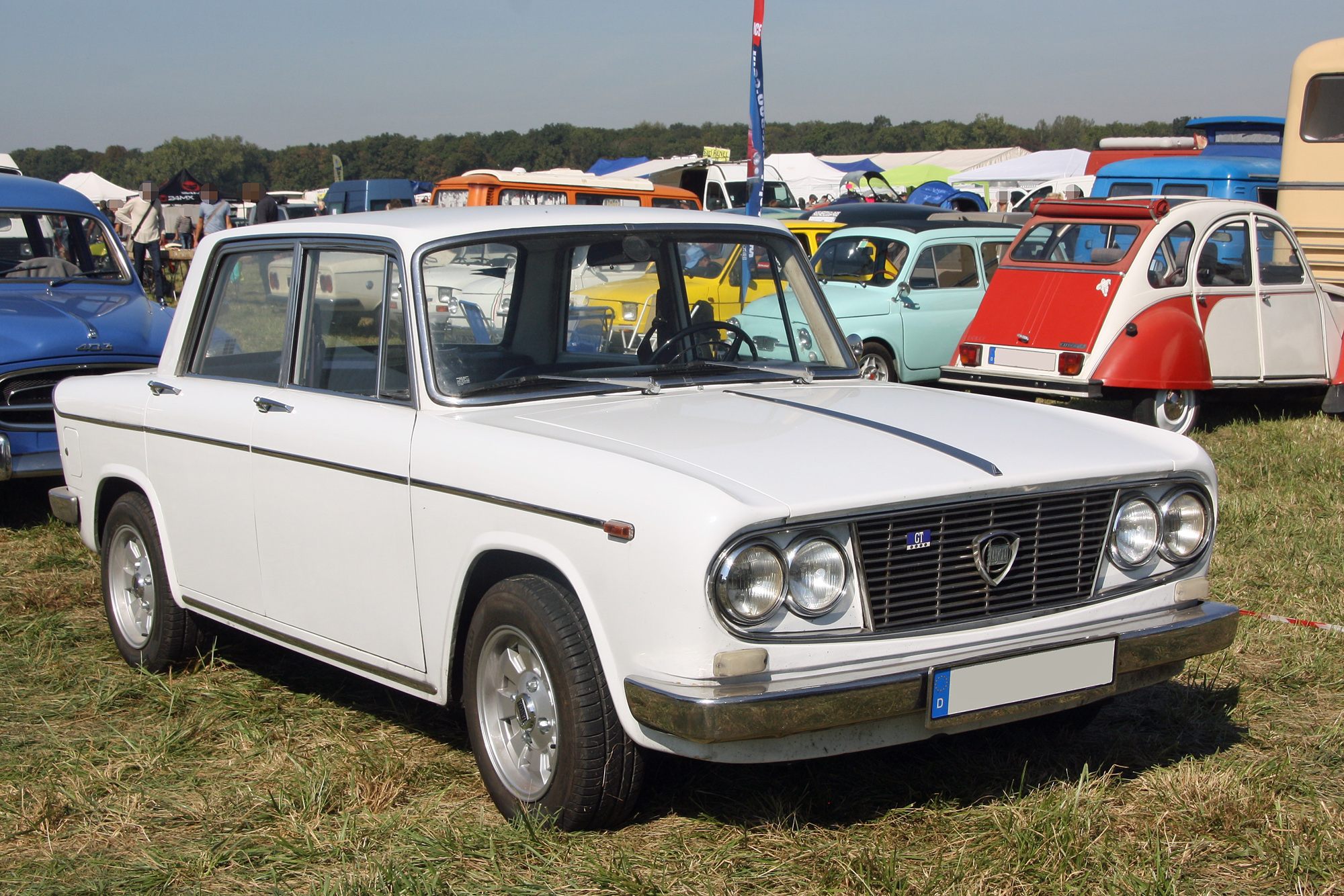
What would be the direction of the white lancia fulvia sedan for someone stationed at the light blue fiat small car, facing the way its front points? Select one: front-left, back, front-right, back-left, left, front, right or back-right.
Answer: front-left

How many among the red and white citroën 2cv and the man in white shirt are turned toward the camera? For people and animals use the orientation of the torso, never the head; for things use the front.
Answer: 1

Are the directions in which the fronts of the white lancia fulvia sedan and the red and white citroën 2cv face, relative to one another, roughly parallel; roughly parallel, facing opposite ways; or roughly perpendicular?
roughly perpendicular

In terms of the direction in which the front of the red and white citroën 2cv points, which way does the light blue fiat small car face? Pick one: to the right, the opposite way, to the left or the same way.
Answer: the opposite way

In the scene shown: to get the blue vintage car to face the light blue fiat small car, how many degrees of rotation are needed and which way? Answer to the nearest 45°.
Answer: approximately 45° to its left

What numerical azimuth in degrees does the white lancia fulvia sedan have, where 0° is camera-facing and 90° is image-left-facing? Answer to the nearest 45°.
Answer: approximately 315°

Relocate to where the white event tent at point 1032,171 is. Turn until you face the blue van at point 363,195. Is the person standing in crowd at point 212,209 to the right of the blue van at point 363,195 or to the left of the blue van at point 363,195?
left

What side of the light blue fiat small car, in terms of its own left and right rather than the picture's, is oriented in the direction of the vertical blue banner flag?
right

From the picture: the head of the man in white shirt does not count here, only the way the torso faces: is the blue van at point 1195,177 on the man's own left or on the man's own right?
on the man's own left

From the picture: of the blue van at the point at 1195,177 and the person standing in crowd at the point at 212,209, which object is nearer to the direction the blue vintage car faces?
the blue van
